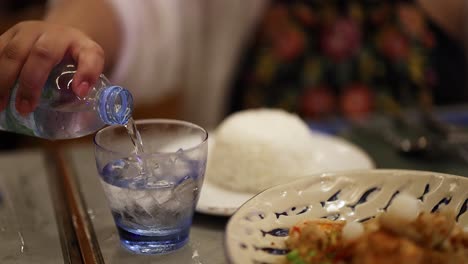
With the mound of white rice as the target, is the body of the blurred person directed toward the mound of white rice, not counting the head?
yes

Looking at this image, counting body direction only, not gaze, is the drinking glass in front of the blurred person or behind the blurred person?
in front

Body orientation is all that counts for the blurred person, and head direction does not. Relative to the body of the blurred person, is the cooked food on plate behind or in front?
in front

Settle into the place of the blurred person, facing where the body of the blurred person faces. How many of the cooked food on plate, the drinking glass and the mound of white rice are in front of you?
3

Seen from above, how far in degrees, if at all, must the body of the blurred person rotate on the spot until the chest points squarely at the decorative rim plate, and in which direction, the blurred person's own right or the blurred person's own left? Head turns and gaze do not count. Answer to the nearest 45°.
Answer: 0° — they already face it

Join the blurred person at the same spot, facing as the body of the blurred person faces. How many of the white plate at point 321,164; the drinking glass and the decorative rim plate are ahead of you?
3

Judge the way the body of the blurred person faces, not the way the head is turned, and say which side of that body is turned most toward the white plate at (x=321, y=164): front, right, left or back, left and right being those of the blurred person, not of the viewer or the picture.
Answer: front

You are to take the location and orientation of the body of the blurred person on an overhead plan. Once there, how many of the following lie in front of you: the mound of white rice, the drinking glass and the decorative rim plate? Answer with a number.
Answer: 3

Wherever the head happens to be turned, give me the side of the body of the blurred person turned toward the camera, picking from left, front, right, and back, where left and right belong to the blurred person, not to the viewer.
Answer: front
